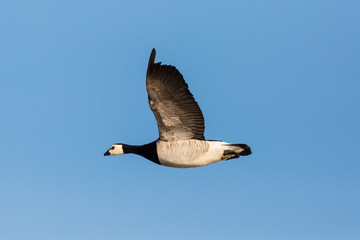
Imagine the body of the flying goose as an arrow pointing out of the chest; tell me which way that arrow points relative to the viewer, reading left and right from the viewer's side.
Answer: facing to the left of the viewer
